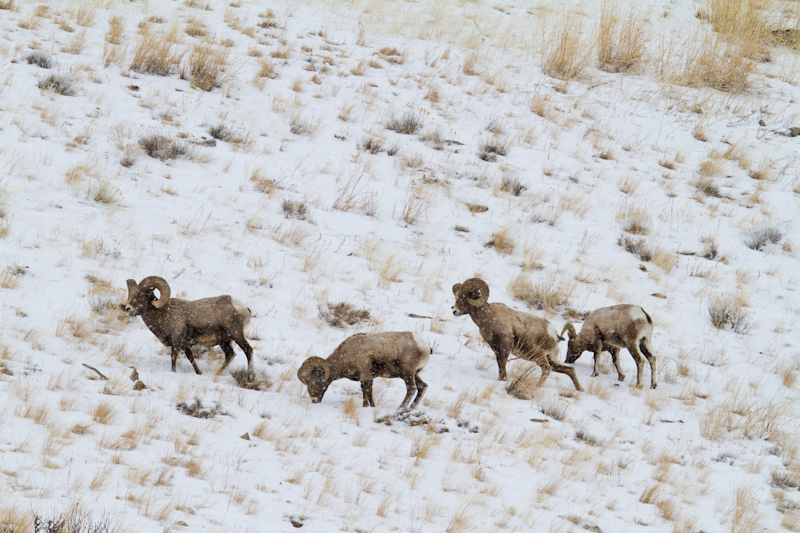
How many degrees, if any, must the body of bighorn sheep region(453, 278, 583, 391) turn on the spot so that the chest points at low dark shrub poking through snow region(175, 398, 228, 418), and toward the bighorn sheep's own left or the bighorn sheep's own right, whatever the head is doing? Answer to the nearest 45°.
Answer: approximately 45° to the bighorn sheep's own left

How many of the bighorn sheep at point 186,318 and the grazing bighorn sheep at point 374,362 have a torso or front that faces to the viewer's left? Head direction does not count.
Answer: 2

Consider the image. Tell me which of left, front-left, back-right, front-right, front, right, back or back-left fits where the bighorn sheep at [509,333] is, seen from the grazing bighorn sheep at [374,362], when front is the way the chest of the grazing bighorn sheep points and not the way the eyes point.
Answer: back-right

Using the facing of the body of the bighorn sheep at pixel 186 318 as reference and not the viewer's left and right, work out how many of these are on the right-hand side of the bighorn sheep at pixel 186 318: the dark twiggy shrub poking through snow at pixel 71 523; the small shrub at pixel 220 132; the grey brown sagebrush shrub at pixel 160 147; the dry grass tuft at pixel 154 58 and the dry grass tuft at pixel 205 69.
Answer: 4

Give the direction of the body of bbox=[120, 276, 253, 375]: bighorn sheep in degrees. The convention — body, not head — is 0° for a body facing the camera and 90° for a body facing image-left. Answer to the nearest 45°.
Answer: approximately 90°

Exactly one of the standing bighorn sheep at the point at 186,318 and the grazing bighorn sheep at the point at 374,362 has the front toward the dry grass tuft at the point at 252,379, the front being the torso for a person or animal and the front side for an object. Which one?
the grazing bighorn sheep at the point at 374,362

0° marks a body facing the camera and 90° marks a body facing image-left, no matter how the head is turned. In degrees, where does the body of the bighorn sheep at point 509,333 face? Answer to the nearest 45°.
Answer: approximately 90°

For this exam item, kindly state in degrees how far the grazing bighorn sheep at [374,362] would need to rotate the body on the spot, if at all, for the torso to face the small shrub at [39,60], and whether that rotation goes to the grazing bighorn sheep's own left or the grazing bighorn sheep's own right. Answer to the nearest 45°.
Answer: approximately 45° to the grazing bighorn sheep's own right

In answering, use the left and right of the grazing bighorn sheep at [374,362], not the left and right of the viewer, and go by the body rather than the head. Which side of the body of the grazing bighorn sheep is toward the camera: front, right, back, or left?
left

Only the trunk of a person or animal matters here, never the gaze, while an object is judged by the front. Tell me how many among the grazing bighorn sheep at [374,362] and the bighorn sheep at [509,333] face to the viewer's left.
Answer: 2

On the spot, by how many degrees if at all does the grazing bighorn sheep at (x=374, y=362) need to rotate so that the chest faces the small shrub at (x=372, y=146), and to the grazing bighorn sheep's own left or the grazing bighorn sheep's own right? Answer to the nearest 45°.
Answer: approximately 90° to the grazing bighorn sheep's own right

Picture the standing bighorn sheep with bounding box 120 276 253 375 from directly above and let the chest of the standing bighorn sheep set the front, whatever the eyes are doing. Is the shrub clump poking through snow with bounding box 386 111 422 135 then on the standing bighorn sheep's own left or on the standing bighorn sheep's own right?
on the standing bighorn sheep's own right
